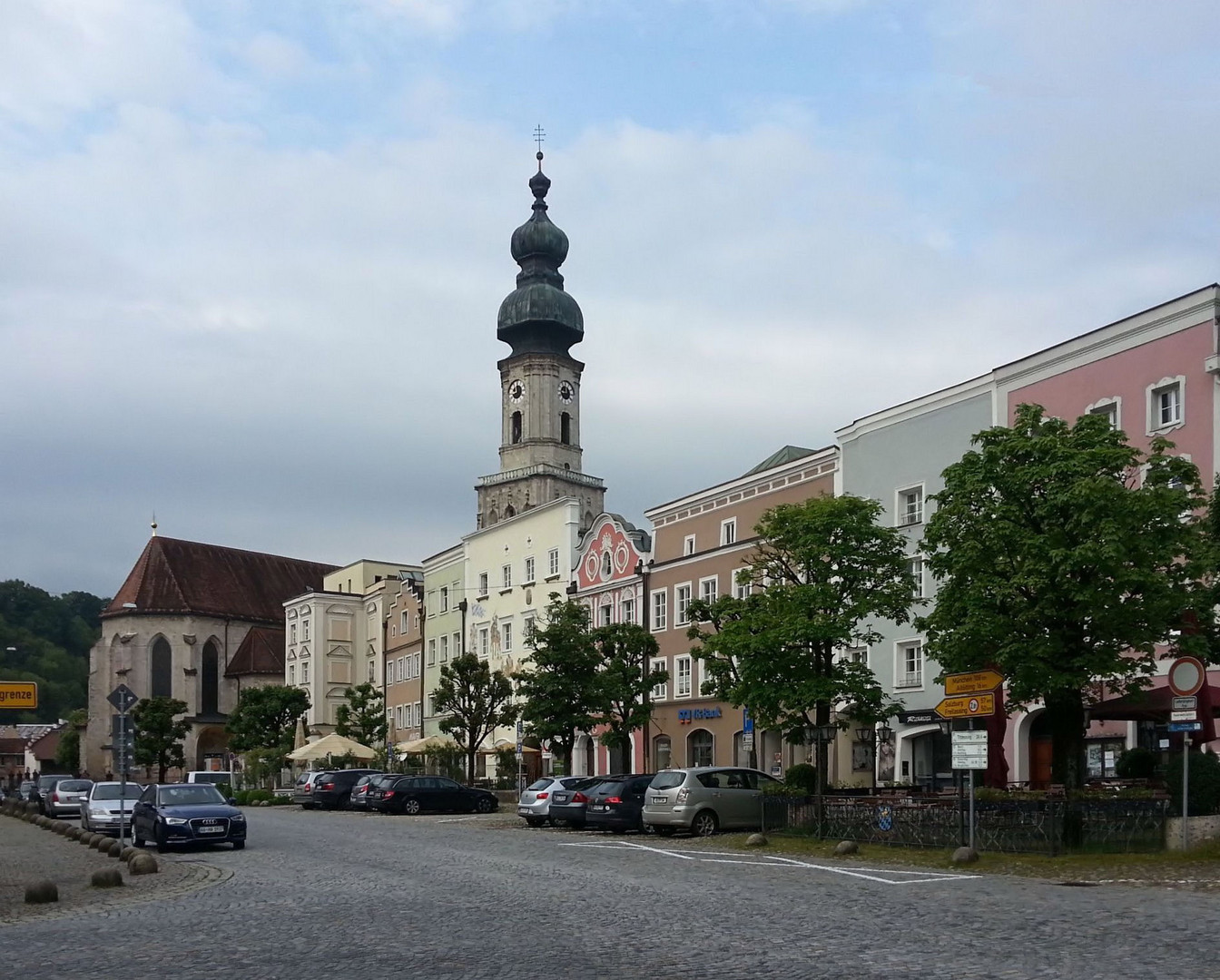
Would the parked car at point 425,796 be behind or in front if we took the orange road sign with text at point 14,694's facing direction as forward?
behind

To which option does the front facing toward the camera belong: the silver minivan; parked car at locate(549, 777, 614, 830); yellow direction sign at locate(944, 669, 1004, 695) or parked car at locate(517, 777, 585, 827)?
the yellow direction sign

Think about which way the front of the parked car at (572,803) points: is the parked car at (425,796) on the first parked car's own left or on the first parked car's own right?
on the first parked car's own left
